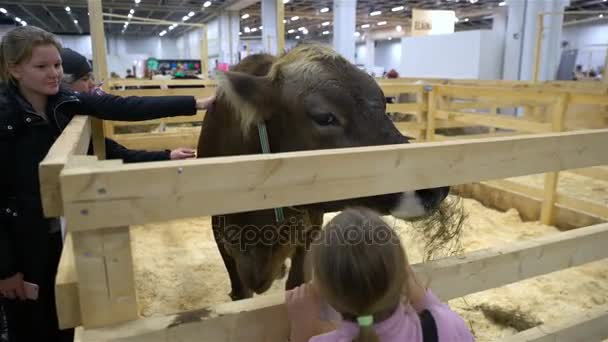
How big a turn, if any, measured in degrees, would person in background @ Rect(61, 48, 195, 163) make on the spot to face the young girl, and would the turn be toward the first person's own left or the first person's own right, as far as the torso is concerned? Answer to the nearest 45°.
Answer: approximately 90° to the first person's own right

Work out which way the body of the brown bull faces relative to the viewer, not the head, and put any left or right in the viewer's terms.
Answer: facing the viewer and to the right of the viewer

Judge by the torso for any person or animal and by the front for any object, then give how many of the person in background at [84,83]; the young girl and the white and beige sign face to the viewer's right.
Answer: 1

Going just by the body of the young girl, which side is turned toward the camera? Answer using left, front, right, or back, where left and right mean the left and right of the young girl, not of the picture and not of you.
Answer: back

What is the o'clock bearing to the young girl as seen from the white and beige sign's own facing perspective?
The young girl is roughly at 12 o'clock from the white and beige sign.

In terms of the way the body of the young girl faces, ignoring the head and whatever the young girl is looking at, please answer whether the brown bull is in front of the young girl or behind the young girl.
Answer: in front

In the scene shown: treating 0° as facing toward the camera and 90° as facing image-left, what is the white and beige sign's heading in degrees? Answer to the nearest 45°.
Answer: approximately 0°

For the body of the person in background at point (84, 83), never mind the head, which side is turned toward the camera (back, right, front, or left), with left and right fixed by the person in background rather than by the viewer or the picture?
right

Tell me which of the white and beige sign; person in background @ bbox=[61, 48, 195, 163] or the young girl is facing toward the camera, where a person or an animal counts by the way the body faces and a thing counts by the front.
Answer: the white and beige sign

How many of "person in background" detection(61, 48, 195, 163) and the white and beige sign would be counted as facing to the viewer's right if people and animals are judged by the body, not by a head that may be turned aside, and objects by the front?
1

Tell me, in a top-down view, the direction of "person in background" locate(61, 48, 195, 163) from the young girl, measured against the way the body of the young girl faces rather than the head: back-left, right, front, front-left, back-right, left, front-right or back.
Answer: front-left

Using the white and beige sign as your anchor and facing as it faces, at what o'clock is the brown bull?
The brown bull is roughly at 12 o'clock from the white and beige sign.

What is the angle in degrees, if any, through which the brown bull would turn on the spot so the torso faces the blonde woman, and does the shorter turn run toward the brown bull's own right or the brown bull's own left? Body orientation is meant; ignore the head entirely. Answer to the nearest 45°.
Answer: approximately 90° to the brown bull's own right

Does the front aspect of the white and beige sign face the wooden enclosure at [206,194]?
yes

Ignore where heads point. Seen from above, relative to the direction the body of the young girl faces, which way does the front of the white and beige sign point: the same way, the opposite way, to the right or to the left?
the opposite way

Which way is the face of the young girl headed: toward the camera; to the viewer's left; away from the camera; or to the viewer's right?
away from the camera

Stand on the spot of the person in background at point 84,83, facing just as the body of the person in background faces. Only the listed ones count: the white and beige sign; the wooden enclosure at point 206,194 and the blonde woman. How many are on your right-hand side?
2

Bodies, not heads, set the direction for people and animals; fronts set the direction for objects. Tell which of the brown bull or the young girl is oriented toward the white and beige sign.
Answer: the young girl
